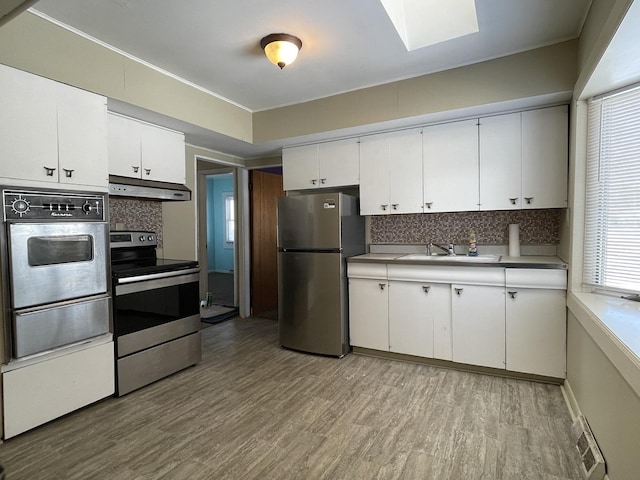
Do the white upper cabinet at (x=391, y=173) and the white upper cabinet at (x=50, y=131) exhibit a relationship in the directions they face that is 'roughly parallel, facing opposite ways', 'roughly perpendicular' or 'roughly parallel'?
roughly perpendicular

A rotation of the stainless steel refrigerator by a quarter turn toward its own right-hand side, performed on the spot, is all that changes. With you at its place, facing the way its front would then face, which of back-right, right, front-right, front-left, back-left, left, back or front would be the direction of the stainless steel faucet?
back-right

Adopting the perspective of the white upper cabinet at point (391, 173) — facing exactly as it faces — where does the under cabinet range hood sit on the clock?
The under cabinet range hood is roughly at 2 o'clock from the white upper cabinet.

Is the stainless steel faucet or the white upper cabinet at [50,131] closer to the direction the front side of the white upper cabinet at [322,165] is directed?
the white upper cabinet

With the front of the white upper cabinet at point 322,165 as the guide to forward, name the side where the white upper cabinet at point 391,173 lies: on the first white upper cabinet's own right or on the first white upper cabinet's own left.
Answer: on the first white upper cabinet's own left

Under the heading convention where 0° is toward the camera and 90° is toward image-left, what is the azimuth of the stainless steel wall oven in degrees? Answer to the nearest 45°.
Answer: approximately 315°
